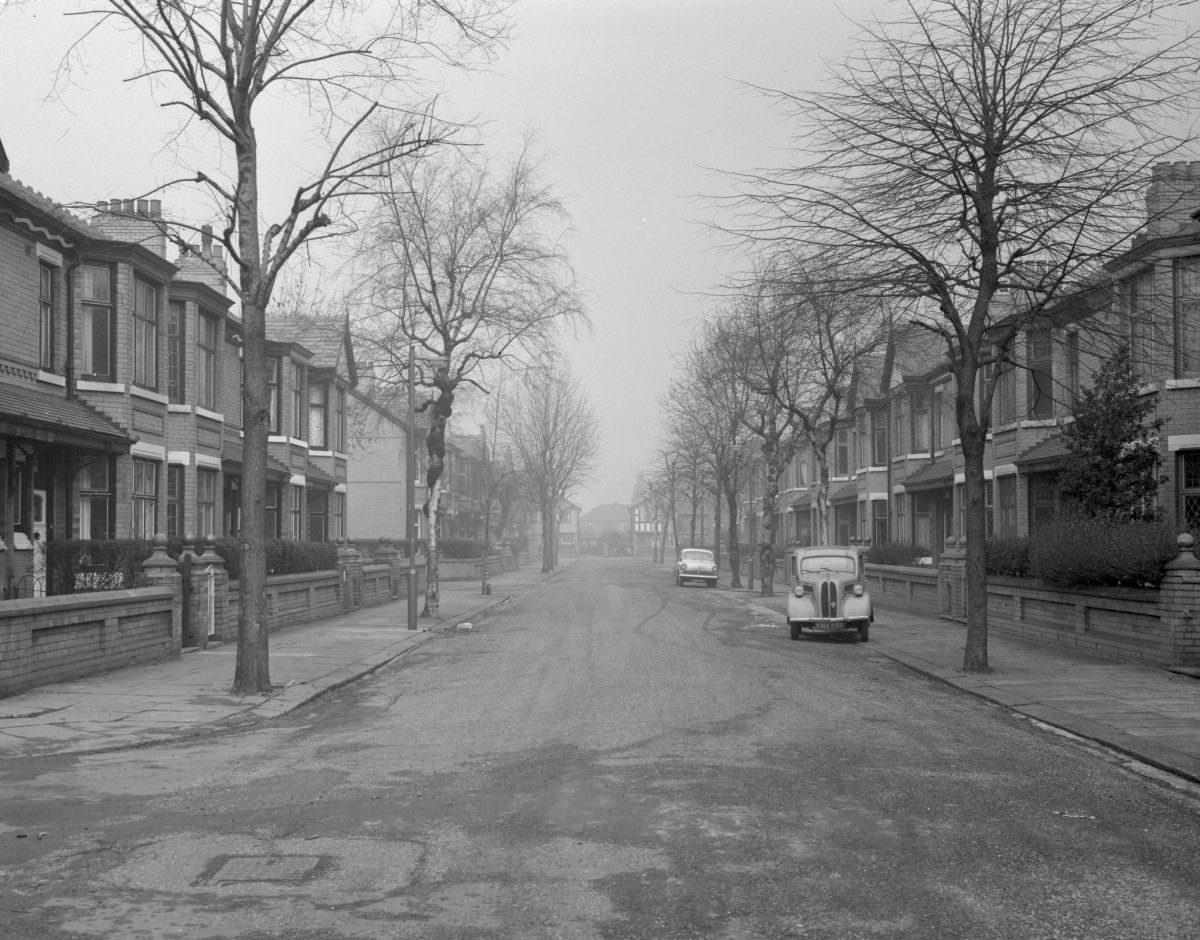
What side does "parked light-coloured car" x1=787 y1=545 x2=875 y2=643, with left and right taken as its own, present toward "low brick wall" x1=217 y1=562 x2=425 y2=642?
right

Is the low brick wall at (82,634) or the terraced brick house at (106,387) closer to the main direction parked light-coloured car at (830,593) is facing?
the low brick wall

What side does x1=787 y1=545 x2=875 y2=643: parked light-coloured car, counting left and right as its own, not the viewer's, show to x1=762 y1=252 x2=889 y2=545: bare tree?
back

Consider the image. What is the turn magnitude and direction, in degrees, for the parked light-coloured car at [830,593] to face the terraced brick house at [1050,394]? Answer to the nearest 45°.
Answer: approximately 135° to its left

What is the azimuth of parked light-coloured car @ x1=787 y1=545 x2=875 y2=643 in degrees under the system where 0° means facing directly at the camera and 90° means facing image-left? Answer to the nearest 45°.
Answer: approximately 0°

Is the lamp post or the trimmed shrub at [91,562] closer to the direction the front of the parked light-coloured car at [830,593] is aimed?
the trimmed shrub

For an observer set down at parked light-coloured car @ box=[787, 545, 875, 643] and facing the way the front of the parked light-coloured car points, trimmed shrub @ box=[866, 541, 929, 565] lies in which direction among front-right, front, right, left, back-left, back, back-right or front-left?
back

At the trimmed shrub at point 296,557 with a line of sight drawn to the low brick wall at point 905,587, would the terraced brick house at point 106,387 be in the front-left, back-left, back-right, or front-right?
back-right

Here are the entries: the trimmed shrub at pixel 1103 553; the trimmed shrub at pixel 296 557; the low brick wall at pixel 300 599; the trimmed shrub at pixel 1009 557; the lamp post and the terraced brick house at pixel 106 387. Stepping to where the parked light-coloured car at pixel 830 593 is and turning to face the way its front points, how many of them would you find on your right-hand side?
4

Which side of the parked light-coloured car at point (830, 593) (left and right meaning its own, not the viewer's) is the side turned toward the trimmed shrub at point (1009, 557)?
left

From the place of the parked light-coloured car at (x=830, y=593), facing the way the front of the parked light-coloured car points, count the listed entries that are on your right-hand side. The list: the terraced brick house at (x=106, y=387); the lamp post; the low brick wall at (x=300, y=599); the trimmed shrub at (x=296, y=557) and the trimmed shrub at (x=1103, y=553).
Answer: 4

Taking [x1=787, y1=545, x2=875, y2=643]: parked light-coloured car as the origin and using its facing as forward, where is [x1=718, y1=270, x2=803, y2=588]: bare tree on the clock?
The bare tree is roughly at 6 o'clock from the parked light-coloured car.

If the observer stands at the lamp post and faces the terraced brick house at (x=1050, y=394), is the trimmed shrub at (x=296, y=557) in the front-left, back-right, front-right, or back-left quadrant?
back-left
